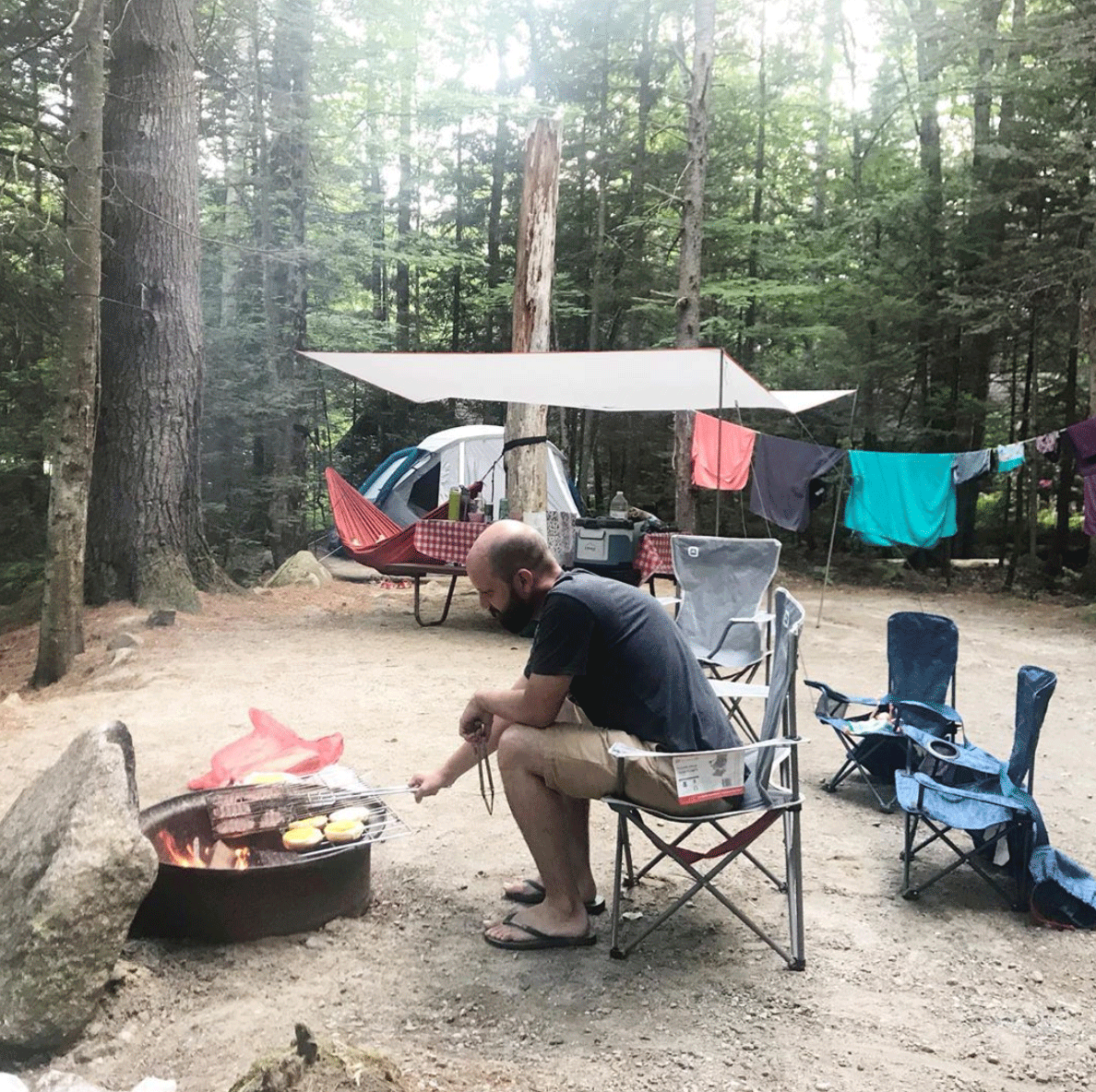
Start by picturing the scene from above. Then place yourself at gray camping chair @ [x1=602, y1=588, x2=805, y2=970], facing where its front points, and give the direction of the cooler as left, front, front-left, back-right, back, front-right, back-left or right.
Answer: right

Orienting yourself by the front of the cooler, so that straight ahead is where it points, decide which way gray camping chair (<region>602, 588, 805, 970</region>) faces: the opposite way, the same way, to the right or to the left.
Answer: to the right

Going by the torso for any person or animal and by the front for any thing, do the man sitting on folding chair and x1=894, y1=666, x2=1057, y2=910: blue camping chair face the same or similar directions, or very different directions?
same or similar directions

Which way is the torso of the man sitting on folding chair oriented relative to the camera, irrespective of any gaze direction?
to the viewer's left

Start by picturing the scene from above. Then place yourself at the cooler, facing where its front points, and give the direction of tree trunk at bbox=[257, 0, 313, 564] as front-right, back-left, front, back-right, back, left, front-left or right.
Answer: back-right

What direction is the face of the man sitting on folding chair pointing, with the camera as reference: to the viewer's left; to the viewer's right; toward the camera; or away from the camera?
to the viewer's left

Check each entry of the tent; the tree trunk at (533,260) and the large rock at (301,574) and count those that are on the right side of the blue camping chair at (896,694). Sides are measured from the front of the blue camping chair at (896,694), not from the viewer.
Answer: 3

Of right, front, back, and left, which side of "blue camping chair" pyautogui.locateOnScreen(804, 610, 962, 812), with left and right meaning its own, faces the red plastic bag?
front

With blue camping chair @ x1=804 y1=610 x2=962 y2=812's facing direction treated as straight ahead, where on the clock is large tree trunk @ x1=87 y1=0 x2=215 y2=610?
The large tree trunk is roughly at 2 o'clock from the blue camping chair.

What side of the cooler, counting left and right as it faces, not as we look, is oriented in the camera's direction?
front

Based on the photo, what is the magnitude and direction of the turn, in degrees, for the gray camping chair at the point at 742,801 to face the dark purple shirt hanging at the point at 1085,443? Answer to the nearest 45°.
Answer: approximately 135° to its right

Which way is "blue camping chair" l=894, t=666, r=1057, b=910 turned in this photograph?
to the viewer's left

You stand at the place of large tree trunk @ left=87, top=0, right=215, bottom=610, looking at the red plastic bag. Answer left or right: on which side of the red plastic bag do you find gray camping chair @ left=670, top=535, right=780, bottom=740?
left

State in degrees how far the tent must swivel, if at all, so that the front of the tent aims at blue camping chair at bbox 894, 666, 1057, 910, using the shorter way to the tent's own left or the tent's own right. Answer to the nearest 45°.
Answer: approximately 45° to the tent's own left

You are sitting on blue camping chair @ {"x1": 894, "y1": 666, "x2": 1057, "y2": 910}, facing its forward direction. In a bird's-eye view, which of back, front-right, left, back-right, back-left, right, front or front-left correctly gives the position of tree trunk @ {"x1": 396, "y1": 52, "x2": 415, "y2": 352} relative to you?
front-right

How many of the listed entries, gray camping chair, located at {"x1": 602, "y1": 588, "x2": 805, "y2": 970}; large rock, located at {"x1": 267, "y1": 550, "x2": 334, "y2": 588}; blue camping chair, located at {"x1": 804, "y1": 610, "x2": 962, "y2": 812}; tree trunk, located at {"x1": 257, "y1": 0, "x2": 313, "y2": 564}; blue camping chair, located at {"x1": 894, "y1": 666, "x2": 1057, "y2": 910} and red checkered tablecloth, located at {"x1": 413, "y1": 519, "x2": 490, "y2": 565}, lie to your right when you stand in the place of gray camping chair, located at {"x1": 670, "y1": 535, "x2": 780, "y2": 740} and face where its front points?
3

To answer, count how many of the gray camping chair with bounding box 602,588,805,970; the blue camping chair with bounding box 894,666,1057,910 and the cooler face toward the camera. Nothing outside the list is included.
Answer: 1

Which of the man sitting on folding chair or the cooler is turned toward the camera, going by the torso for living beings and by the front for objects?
the cooler

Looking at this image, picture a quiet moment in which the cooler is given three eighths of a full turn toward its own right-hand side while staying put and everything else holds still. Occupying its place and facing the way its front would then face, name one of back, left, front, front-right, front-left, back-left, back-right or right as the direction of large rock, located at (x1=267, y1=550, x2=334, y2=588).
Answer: front
